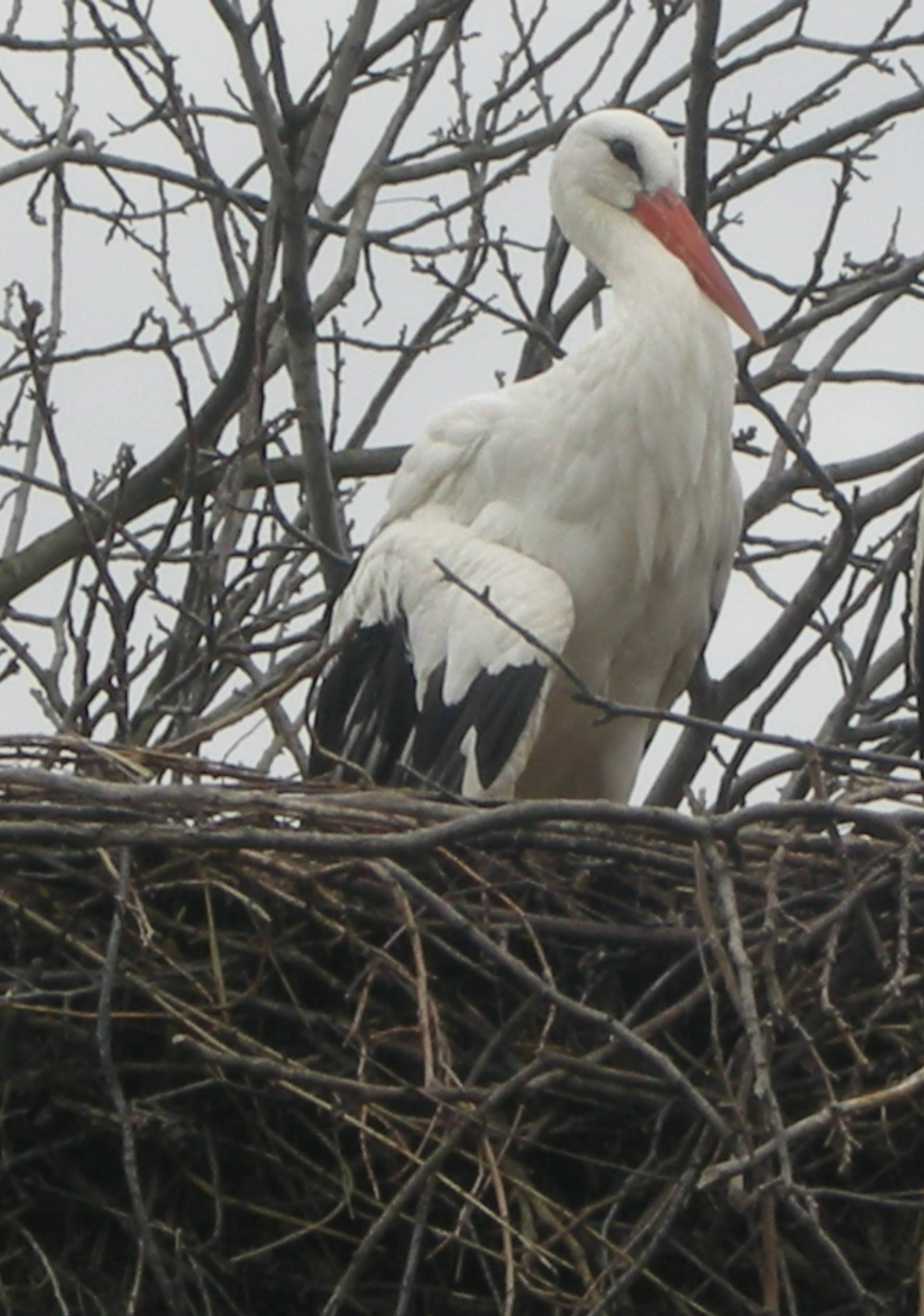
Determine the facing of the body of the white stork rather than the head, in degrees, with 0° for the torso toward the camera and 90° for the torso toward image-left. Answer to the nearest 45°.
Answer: approximately 315°
